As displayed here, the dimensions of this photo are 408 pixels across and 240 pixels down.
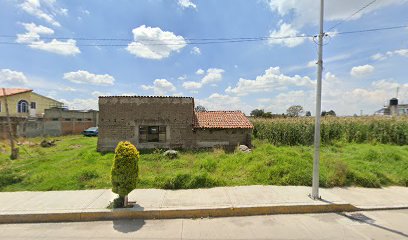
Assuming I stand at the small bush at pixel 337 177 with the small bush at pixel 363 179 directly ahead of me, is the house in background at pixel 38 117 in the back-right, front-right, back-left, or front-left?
back-left

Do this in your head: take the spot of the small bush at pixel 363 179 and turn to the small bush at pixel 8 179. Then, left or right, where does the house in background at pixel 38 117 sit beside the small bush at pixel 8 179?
right

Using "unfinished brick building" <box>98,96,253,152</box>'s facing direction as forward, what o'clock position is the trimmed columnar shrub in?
The trimmed columnar shrub is roughly at 12 o'clock from the unfinished brick building.

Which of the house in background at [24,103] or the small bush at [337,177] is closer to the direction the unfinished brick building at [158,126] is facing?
the small bush

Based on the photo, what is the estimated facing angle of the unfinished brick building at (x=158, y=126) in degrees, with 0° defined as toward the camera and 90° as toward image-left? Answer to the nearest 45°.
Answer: approximately 0°

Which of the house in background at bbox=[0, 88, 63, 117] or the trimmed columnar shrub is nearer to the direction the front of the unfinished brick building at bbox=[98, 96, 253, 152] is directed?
the trimmed columnar shrub

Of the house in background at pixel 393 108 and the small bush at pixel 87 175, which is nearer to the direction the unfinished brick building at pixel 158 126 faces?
the small bush

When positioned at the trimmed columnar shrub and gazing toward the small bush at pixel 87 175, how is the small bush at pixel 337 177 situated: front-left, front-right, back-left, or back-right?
back-right

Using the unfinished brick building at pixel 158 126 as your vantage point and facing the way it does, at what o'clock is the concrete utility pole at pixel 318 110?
The concrete utility pole is roughly at 11 o'clock from the unfinished brick building.

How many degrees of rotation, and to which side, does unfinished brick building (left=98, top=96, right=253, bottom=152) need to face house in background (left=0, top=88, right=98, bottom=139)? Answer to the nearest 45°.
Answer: approximately 135° to its right

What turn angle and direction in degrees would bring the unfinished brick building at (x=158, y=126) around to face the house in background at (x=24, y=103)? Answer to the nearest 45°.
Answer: approximately 135° to its right
